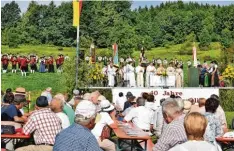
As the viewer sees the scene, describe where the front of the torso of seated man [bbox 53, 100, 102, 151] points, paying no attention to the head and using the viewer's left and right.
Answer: facing away from the viewer and to the right of the viewer

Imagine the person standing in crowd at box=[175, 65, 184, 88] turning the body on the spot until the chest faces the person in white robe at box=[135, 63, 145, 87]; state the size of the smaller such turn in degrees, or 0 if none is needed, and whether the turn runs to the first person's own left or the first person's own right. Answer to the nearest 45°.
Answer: approximately 90° to the first person's own right

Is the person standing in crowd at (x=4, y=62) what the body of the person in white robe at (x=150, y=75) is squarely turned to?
no

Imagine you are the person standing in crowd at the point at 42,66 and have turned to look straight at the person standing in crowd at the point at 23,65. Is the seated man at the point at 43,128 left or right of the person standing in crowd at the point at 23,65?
left

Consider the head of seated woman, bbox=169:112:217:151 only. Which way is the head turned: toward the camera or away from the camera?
away from the camera

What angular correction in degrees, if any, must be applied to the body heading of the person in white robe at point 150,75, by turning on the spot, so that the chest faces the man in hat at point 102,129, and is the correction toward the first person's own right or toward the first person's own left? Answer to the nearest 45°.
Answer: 0° — they already face them

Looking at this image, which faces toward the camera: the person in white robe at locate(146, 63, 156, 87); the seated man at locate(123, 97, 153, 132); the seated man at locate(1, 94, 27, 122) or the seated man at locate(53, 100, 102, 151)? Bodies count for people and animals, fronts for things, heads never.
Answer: the person in white robe

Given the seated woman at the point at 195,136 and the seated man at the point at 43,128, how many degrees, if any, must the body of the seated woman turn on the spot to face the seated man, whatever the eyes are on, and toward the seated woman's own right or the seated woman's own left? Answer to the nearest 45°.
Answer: approximately 45° to the seated woman's own left

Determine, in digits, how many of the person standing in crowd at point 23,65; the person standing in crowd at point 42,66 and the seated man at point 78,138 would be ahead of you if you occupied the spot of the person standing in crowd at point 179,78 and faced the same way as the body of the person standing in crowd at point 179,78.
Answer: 1

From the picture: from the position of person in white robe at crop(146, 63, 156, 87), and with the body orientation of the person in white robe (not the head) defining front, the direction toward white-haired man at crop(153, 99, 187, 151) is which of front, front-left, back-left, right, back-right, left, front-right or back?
front

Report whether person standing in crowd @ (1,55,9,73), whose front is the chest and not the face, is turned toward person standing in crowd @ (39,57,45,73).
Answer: no

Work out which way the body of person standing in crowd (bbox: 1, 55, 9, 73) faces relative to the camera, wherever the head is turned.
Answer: toward the camera

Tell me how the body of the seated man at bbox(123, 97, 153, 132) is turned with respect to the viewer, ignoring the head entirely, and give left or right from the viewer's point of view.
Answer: facing away from the viewer

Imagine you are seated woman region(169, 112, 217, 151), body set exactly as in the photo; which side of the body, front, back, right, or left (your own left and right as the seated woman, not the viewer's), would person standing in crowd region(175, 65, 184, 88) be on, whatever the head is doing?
front

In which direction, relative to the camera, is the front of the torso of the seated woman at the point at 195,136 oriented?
away from the camera
